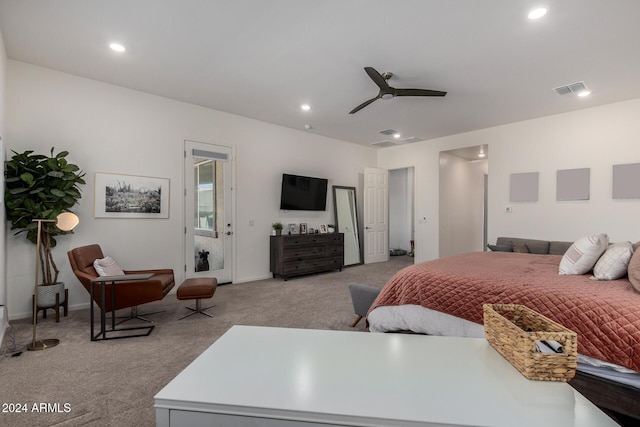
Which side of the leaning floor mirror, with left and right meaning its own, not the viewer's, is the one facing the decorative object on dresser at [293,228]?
right

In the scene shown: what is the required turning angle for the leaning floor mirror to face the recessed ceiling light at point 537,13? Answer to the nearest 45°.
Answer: approximately 45° to its right

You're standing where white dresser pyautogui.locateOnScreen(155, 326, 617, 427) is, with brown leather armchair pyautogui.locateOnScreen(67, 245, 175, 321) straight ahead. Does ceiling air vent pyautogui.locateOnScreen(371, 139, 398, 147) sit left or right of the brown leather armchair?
right

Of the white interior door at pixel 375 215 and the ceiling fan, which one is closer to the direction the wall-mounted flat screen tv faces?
the ceiling fan

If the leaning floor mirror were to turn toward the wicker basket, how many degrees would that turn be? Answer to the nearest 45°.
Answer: approximately 45° to its right

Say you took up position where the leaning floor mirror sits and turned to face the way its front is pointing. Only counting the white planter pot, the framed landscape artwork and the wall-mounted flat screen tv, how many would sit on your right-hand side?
3

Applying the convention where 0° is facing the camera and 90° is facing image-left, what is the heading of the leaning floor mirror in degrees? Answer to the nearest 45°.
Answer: approximately 315°

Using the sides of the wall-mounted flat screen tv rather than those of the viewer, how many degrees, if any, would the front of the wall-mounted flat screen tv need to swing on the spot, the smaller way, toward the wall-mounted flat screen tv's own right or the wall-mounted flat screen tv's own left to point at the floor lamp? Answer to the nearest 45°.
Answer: approximately 90° to the wall-mounted flat screen tv's own right

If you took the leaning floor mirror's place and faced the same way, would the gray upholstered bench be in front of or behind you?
in front

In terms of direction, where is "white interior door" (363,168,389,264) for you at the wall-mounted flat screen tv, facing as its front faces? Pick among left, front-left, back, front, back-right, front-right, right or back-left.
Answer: left

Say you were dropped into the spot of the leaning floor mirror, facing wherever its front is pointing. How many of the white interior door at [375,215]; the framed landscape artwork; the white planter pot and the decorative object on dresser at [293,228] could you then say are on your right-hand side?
3

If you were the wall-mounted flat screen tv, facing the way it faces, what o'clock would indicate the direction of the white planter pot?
The white planter pot is roughly at 3 o'clock from the wall-mounted flat screen tv.

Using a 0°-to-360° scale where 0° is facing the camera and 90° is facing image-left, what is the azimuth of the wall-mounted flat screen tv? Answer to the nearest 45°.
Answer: approximately 315°

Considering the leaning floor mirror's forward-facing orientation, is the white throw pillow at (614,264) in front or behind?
in front
